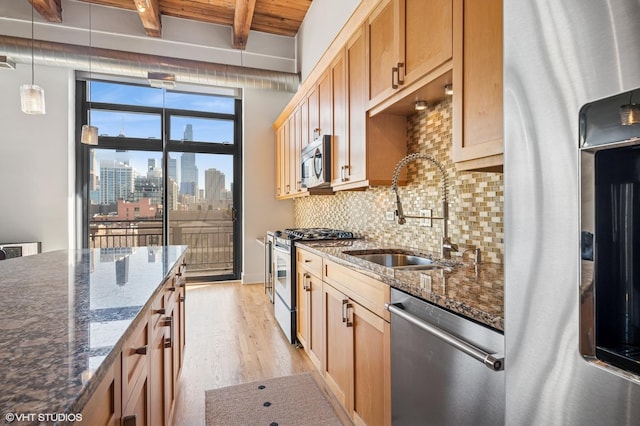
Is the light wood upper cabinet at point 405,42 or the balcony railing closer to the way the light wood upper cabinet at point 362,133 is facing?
the balcony railing

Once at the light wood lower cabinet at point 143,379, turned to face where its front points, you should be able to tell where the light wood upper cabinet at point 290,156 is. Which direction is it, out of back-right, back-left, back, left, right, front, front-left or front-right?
front-left

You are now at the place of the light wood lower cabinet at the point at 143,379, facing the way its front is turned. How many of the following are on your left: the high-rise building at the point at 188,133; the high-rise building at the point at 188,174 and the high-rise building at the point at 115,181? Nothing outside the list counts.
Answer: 3

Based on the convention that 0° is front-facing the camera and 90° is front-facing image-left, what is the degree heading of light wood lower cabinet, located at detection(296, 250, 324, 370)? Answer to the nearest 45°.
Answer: approximately 90°

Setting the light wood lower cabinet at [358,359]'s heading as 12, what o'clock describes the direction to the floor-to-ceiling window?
The floor-to-ceiling window is roughly at 3 o'clock from the light wood lower cabinet.

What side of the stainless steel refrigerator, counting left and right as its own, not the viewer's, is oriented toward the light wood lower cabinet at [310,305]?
right

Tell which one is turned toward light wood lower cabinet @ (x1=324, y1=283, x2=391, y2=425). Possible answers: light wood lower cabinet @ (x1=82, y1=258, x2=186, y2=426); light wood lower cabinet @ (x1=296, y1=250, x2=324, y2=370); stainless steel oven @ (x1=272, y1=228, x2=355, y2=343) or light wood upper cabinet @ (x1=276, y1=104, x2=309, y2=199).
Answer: light wood lower cabinet @ (x1=82, y1=258, x2=186, y2=426)

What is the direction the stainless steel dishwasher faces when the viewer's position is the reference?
facing the viewer and to the left of the viewer

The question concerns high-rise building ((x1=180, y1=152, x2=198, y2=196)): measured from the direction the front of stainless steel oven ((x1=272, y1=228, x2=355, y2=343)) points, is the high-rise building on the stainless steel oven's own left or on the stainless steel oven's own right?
on the stainless steel oven's own right

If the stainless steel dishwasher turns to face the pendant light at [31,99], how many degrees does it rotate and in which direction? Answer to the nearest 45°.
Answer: approximately 45° to its right

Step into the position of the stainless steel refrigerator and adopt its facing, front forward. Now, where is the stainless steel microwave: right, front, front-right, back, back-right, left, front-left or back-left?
right

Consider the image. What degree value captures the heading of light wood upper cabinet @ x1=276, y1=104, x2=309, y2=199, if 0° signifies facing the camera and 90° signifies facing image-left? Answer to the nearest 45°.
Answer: approximately 90°

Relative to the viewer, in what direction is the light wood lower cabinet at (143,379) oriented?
to the viewer's right
